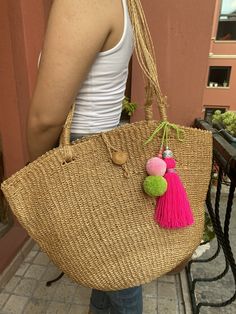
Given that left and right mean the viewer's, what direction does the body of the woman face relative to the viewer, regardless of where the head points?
facing to the right of the viewer
